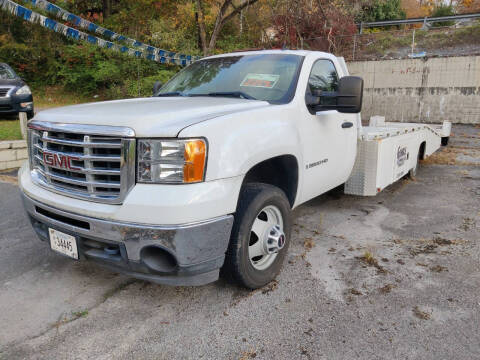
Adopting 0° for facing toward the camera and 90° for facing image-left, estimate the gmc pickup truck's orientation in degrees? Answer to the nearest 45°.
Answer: approximately 45°

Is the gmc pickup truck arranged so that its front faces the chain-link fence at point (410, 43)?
no

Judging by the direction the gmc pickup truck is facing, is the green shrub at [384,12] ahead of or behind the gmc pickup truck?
behind

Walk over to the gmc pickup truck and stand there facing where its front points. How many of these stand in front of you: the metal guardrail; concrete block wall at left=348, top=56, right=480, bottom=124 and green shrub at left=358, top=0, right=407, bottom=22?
0

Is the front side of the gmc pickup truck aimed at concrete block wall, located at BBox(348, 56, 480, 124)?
no

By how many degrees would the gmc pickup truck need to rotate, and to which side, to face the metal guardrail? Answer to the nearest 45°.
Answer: approximately 180°

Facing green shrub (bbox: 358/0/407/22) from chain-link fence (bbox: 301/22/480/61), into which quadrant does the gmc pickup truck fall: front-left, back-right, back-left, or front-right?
back-left

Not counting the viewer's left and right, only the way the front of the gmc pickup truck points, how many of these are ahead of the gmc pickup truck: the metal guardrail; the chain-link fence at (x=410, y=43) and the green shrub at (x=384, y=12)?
0
